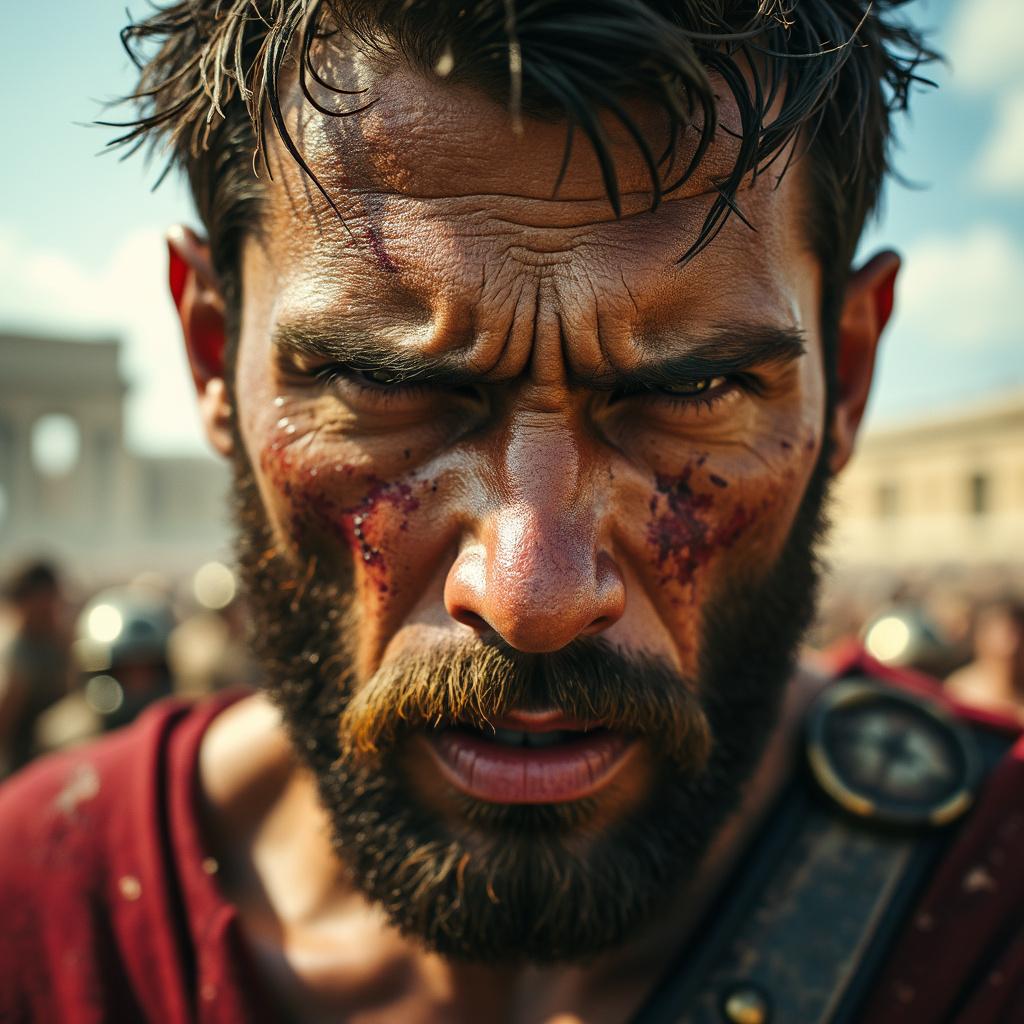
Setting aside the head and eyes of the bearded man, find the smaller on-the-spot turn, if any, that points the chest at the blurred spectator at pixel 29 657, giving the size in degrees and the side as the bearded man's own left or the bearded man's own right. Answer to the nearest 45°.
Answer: approximately 135° to the bearded man's own right

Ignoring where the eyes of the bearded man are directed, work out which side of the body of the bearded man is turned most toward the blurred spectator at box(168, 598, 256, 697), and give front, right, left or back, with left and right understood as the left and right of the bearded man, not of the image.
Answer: back

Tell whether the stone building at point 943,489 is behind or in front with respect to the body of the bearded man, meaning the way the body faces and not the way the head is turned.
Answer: behind

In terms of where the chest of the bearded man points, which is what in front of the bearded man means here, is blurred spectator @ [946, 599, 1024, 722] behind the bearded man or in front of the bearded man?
behind

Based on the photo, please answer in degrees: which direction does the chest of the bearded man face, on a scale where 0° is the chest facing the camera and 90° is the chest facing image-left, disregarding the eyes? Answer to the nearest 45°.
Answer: approximately 0°

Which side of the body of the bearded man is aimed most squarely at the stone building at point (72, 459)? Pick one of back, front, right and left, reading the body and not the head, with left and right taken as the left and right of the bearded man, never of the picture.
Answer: back
